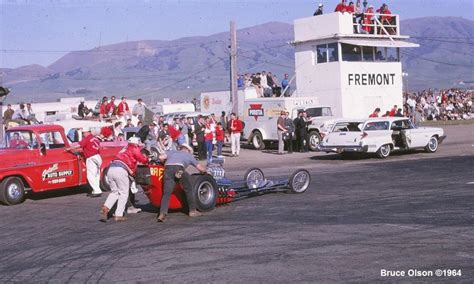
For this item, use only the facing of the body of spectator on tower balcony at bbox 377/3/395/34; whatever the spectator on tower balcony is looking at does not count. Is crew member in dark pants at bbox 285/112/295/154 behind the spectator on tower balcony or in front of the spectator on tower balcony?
in front

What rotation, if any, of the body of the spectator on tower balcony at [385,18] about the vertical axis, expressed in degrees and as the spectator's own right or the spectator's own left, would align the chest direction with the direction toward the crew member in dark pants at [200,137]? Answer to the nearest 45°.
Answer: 0° — they already face them

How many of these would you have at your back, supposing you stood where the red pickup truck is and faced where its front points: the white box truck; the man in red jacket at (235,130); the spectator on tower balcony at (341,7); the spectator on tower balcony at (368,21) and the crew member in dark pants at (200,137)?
5

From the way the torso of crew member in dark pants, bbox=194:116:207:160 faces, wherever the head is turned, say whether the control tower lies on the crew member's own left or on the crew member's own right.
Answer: on the crew member's own left

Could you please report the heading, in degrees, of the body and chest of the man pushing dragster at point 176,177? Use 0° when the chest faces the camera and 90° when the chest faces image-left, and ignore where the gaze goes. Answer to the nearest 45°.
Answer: approximately 225°

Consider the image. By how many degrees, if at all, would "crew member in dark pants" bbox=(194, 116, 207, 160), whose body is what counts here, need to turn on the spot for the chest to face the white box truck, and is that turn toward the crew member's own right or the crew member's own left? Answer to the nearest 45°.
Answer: approximately 90° to the crew member's own left

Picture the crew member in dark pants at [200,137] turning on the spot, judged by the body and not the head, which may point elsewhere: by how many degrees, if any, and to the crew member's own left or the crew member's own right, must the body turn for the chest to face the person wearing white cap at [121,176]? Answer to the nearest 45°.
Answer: approximately 45° to the crew member's own right
